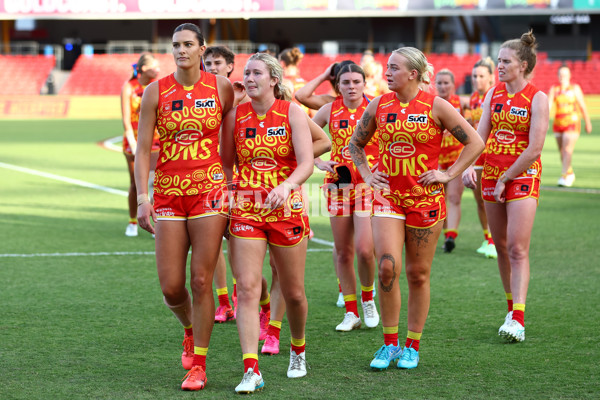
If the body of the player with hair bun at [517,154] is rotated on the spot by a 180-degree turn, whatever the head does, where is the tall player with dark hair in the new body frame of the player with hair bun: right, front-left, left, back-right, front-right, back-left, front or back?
back

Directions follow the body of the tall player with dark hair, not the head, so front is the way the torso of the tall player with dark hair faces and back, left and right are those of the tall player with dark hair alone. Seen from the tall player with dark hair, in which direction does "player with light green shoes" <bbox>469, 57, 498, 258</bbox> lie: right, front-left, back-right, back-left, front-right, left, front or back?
back-left

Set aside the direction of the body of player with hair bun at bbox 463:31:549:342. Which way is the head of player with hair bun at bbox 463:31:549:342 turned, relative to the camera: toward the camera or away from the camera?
toward the camera

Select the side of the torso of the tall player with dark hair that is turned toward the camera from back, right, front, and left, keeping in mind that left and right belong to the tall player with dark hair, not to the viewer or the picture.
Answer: front

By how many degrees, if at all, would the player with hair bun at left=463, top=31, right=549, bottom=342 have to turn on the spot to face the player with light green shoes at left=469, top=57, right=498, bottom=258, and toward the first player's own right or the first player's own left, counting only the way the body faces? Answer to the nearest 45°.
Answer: approximately 135° to the first player's own right
